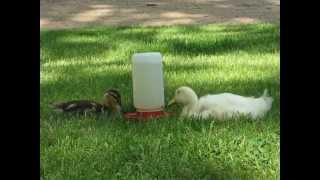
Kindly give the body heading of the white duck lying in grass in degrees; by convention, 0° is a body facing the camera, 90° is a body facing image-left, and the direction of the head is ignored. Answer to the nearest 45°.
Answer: approximately 90°

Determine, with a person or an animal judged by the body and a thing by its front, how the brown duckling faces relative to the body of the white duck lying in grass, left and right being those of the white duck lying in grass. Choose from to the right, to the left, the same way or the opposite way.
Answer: the opposite way

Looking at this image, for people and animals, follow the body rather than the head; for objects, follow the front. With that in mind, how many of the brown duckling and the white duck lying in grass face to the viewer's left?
1

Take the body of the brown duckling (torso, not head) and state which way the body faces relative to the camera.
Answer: to the viewer's right

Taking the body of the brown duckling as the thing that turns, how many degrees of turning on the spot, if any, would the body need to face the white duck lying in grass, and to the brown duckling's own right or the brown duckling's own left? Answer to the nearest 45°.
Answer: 0° — it already faces it

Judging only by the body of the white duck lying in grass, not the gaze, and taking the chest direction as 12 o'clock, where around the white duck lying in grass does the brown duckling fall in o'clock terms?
The brown duckling is roughly at 12 o'clock from the white duck lying in grass.
